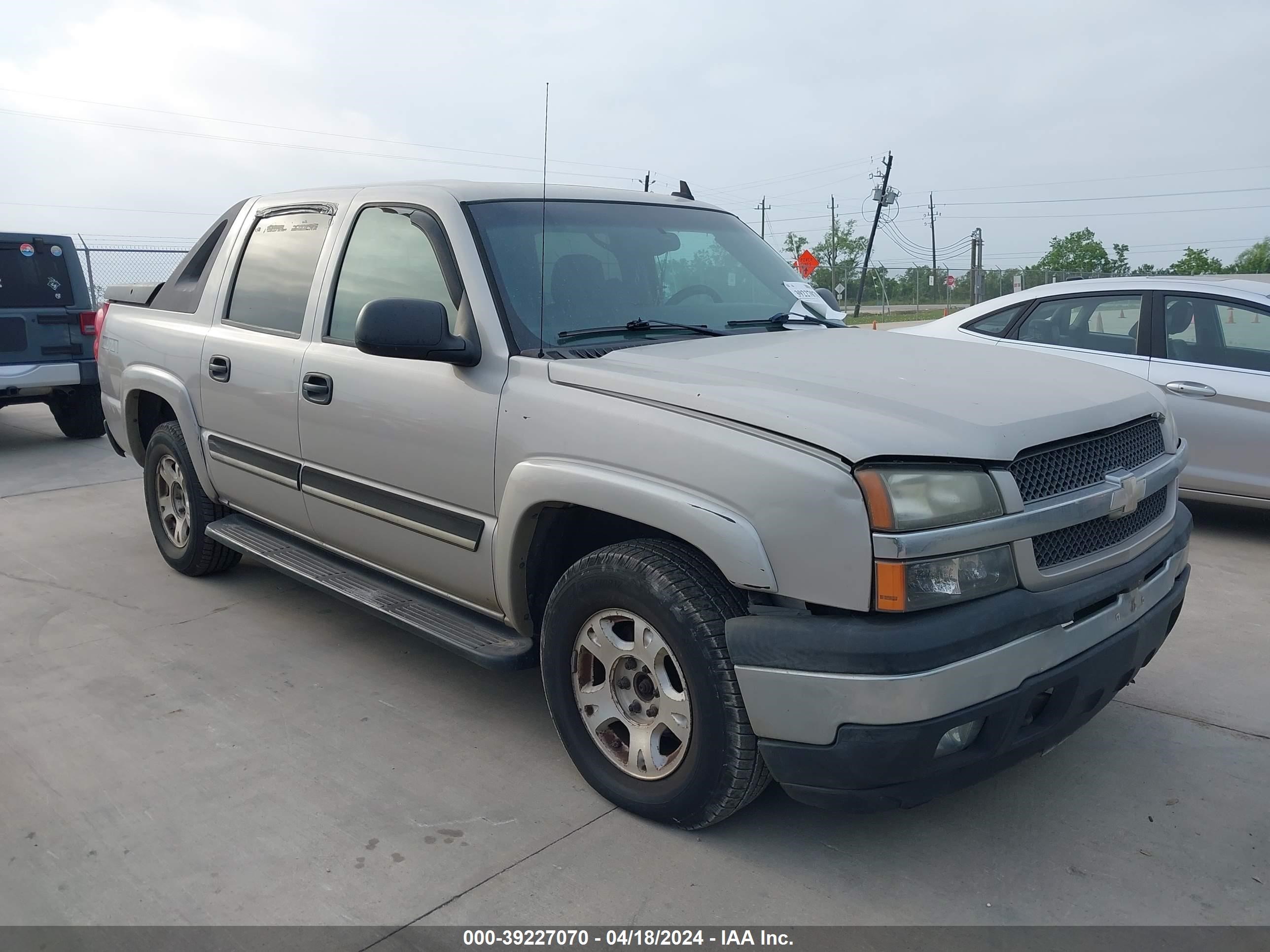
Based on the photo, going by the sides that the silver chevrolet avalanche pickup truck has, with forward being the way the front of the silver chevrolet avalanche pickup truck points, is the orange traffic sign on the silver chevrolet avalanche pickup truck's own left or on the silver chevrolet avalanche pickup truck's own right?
on the silver chevrolet avalanche pickup truck's own left

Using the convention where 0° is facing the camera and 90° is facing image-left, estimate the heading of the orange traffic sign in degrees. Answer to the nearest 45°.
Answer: approximately 0°

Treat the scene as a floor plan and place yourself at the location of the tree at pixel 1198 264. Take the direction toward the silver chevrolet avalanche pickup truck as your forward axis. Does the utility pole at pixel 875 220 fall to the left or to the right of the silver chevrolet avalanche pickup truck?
right

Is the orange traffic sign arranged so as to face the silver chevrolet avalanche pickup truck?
yes

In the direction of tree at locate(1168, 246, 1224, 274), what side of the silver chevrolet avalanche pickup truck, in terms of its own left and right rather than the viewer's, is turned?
left

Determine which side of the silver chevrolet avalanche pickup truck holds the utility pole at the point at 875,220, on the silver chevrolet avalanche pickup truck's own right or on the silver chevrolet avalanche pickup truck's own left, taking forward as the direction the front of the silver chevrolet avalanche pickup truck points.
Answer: on the silver chevrolet avalanche pickup truck's own left

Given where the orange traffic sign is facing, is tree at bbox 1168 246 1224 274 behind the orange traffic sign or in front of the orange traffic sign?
behind

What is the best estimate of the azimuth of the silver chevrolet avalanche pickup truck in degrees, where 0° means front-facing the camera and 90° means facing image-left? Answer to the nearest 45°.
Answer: approximately 315°
